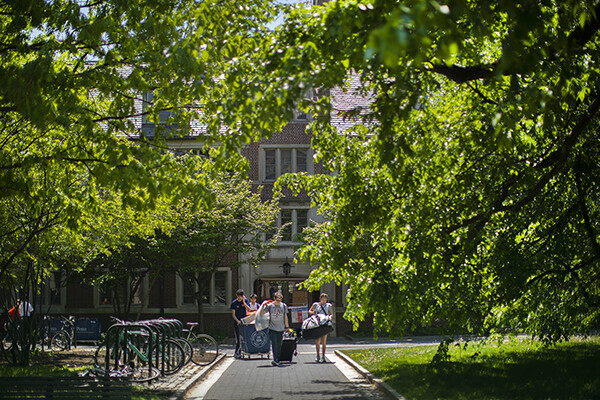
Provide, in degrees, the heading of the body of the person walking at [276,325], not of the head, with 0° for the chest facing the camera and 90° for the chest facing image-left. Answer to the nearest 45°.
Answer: approximately 0°

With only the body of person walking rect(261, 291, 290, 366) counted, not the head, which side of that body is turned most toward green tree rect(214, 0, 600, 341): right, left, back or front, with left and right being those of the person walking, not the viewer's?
front

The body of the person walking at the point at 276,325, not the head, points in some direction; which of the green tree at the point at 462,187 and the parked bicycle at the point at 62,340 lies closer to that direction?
the green tree

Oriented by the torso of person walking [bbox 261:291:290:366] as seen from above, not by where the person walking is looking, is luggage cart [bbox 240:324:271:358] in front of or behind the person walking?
behind

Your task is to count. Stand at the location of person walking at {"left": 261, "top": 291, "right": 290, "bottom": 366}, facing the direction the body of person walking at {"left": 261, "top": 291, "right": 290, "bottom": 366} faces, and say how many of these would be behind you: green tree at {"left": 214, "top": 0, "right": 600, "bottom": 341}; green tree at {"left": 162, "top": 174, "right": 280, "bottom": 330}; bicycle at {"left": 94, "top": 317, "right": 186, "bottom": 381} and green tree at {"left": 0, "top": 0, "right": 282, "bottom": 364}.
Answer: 1

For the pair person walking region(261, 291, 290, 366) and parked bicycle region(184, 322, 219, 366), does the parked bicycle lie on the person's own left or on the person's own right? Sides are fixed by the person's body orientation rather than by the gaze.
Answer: on the person's own right

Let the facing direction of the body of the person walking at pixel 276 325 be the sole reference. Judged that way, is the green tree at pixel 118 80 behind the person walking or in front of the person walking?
in front
